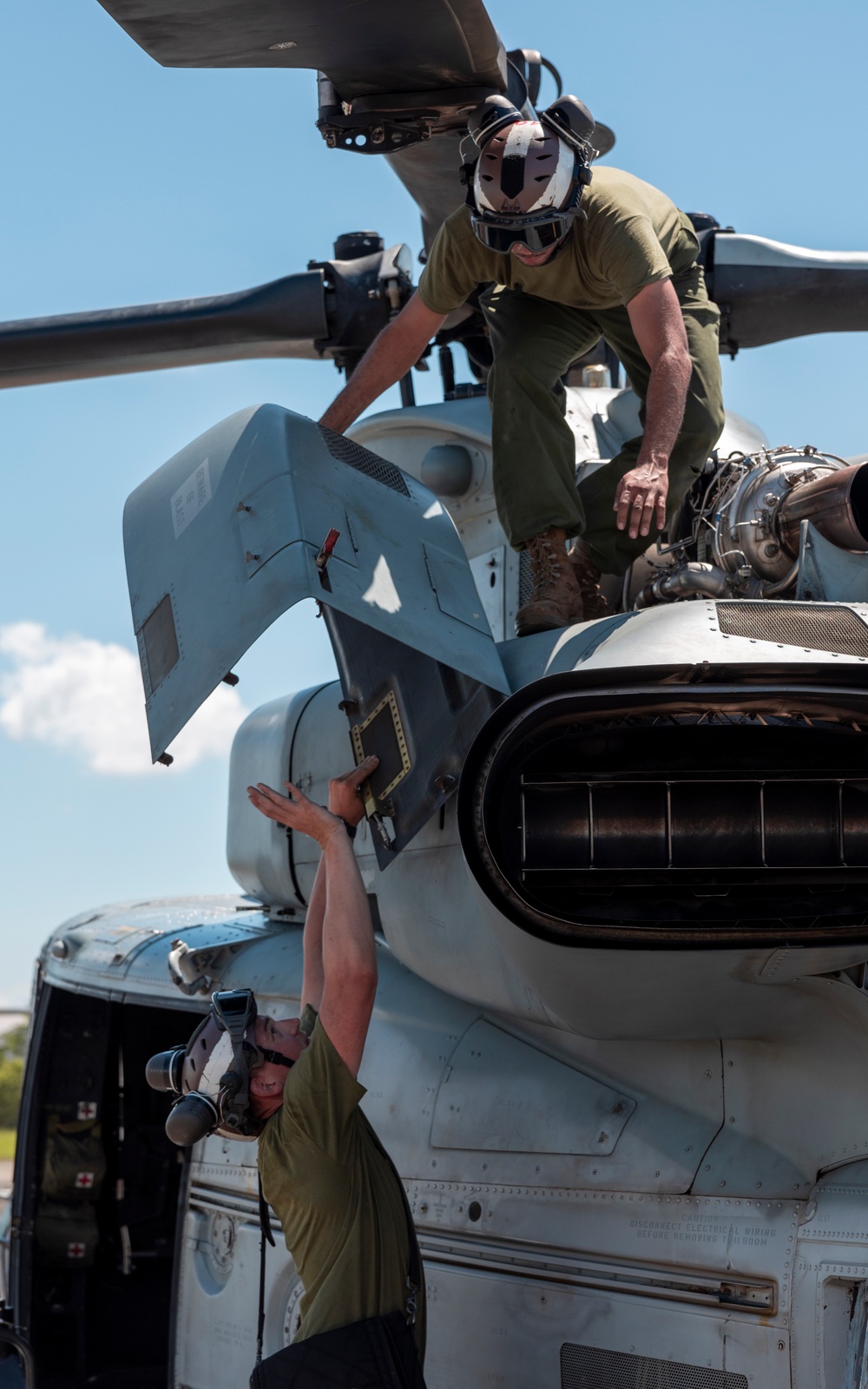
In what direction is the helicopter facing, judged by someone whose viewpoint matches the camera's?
facing away from the viewer and to the left of the viewer

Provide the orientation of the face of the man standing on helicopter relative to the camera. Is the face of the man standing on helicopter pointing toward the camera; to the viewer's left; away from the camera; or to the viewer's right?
toward the camera

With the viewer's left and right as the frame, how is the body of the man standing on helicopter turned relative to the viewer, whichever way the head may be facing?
facing the viewer and to the left of the viewer
